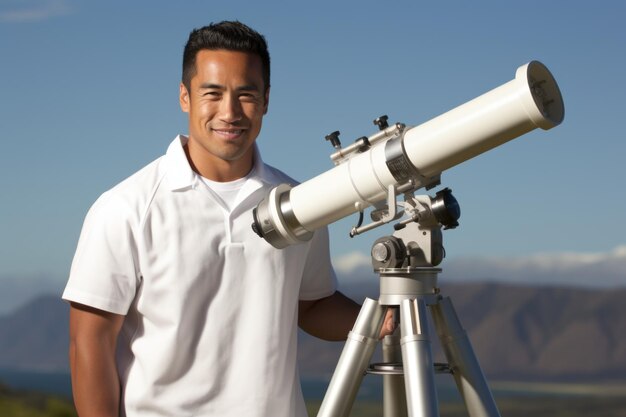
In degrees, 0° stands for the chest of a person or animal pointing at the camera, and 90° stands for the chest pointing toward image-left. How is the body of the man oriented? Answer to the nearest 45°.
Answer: approximately 315°
